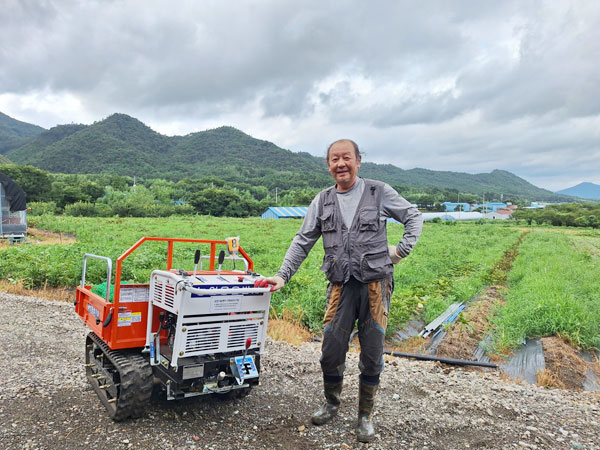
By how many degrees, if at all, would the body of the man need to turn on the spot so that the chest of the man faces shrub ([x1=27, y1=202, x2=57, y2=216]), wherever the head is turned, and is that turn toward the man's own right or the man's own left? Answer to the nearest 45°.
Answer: approximately 135° to the man's own right

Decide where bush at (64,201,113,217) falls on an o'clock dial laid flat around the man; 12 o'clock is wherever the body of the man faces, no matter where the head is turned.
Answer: The bush is roughly at 5 o'clock from the man.

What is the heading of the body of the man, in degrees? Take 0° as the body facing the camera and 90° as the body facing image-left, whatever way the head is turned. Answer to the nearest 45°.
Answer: approximately 0°

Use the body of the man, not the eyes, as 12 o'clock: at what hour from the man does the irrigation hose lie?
The irrigation hose is roughly at 7 o'clock from the man.
